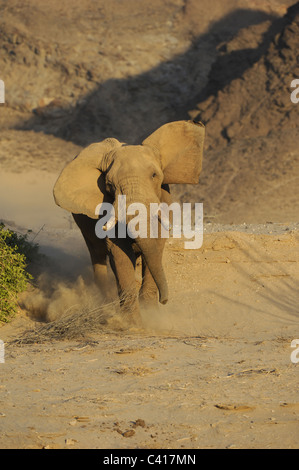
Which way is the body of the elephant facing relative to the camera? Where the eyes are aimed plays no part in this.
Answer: toward the camera

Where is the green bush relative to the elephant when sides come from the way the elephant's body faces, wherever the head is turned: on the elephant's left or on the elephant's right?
on the elephant's right
